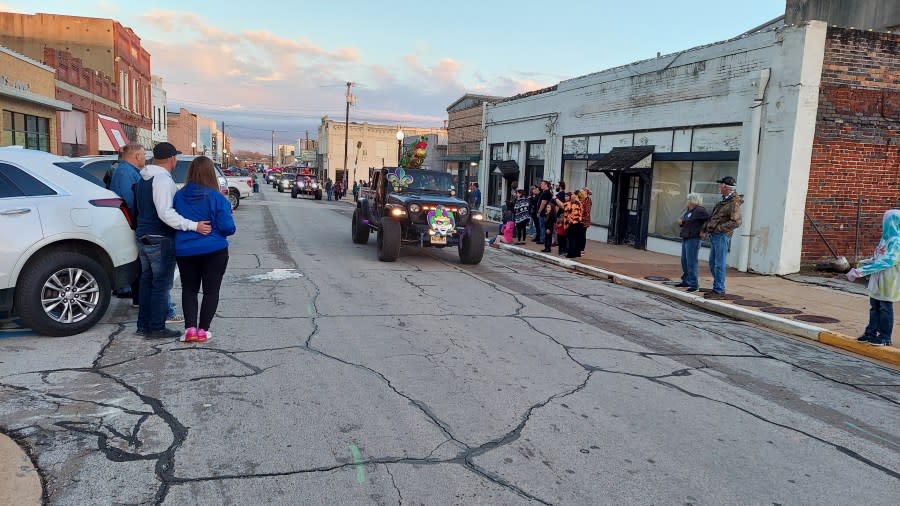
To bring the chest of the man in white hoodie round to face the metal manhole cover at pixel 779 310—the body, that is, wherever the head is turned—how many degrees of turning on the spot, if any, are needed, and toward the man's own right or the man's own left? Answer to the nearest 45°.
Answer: approximately 45° to the man's own right

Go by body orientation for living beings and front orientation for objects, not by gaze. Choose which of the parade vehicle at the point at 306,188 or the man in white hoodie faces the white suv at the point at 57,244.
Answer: the parade vehicle

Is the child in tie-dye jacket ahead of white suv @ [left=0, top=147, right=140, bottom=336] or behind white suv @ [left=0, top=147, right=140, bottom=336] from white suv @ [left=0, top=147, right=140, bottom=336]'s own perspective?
behind

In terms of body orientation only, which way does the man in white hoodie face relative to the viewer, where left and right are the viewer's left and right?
facing away from the viewer and to the right of the viewer

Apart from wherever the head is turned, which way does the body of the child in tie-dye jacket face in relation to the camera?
to the viewer's left

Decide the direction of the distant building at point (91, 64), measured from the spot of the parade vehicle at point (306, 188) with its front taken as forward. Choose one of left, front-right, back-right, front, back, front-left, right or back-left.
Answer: front-right

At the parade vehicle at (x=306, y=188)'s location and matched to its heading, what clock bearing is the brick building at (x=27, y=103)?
The brick building is roughly at 1 o'clock from the parade vehicle.

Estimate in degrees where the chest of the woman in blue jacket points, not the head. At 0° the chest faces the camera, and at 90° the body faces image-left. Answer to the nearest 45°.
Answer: approximately 180°

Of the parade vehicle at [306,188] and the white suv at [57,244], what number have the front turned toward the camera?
1

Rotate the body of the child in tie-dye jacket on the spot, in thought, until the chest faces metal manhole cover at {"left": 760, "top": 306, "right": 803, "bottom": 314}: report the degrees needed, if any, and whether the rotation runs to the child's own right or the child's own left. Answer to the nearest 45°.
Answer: approximately 45° to the child's own right

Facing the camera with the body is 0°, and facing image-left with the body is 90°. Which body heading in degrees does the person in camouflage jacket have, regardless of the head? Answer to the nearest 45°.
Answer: approximately 90°

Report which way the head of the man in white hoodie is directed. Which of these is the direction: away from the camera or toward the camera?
away from the camera
